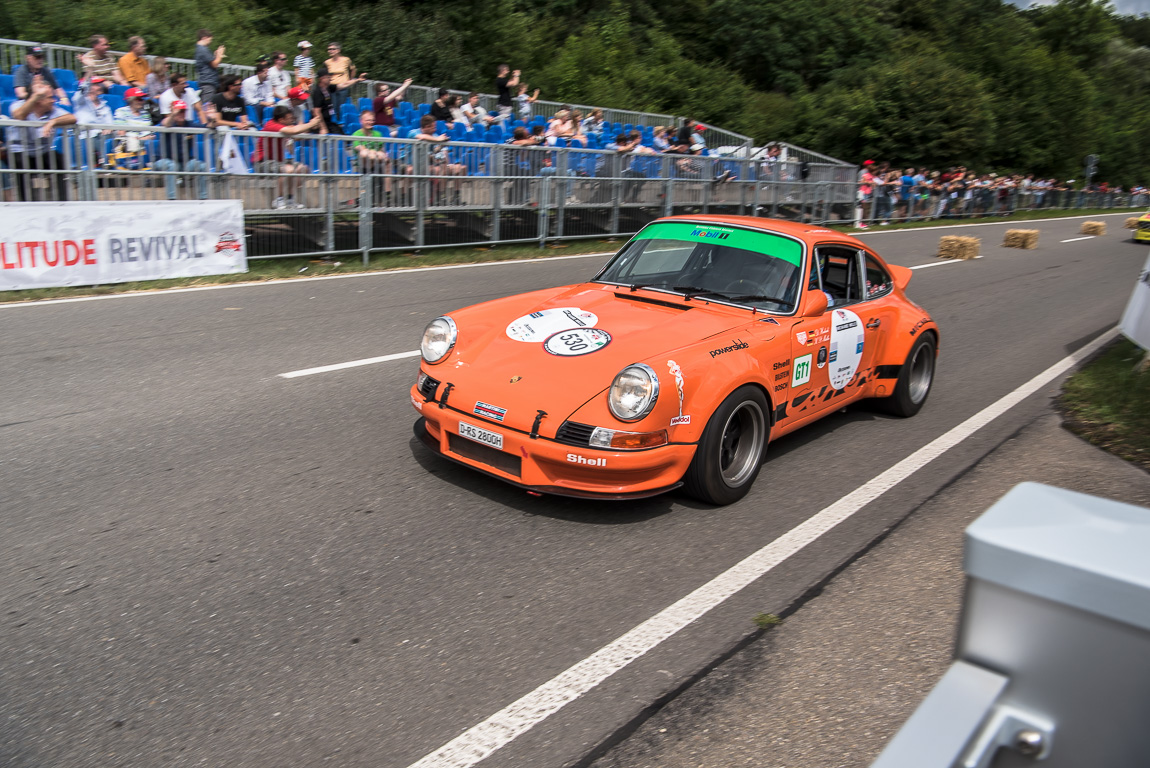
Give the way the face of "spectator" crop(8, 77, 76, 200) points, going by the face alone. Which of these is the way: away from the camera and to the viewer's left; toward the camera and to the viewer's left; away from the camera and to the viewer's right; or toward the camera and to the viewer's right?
toward the camera and to the viewer's right

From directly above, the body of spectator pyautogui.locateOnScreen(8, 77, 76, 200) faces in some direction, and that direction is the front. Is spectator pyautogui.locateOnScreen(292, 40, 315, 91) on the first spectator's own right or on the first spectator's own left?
on the first spectator's own left

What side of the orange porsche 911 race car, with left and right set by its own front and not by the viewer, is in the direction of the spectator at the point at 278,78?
right

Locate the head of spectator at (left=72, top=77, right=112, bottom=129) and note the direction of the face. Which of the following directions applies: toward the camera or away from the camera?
toward the camera

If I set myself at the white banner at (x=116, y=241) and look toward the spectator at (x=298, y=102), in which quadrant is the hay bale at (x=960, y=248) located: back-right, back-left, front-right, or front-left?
front-right

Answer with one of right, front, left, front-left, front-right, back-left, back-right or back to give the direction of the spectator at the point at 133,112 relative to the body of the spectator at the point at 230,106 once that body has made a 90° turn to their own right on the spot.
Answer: front-right

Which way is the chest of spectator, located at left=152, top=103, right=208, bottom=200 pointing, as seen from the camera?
toward the camera

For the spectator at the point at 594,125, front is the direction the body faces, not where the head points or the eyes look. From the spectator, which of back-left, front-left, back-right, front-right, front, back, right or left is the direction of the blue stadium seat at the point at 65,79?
right

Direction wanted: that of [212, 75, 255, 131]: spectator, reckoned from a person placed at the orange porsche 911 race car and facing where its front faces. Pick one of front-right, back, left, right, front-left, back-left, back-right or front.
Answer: right

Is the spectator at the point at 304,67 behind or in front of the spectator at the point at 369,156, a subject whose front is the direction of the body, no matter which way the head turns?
behind

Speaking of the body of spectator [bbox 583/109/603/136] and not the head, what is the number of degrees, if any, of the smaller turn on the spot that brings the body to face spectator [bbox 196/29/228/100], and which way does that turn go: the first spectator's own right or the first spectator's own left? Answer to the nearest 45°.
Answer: approximately 90° to the first spectator's own right

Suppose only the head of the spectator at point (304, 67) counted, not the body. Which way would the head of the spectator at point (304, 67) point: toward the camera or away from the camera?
toward the camera

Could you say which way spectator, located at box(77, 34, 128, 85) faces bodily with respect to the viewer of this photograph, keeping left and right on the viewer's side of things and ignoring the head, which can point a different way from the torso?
facing the viewer and to the right of the viewer

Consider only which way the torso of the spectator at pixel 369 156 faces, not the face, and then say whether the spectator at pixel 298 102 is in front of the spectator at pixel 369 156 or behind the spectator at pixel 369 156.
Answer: behind
